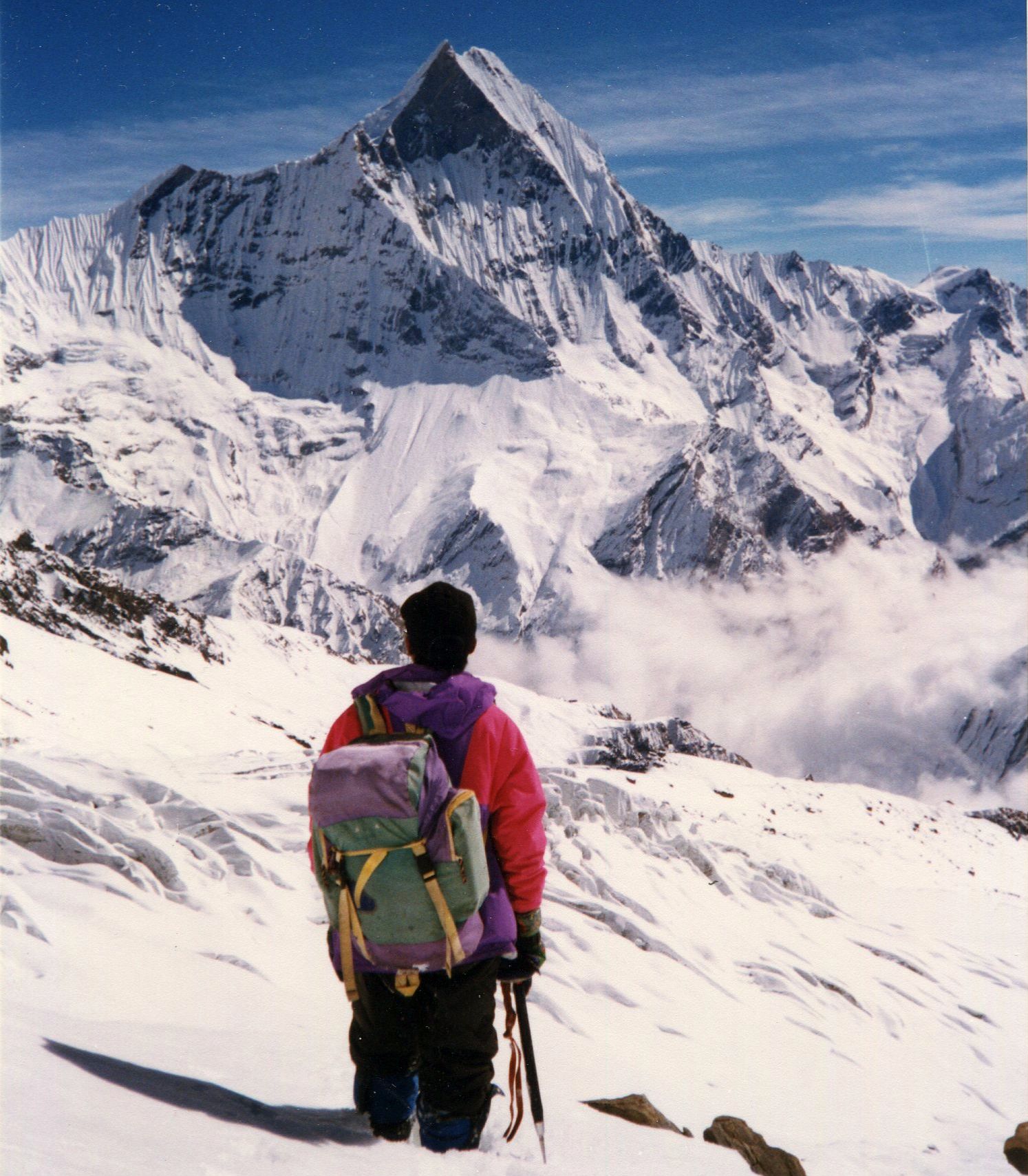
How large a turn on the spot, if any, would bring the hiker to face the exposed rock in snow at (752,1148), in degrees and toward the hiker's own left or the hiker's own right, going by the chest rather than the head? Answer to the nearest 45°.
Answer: approximately 45° to the hiker's own right

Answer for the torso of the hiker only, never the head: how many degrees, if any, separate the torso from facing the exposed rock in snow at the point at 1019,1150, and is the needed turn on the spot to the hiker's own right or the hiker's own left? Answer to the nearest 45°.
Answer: approximately 45° to the hiker's own right

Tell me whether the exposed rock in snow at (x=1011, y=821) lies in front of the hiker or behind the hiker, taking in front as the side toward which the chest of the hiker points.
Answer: in front

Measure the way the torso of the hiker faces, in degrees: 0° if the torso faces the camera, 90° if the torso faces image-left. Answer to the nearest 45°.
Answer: approximately 180°
